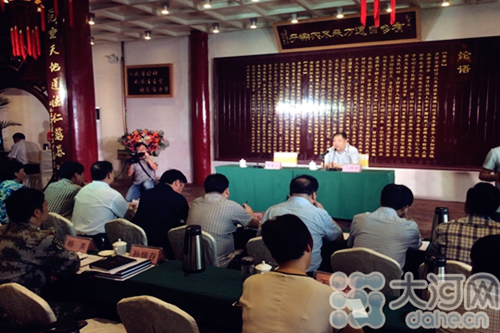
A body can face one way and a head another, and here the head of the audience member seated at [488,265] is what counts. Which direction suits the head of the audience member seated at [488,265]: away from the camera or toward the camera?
away from the camera

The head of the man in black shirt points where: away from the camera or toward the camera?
away from the camera

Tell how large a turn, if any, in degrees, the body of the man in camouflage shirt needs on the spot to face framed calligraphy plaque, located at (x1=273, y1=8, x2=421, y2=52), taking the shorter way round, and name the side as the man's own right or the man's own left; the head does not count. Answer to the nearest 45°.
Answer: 0° — they already face it

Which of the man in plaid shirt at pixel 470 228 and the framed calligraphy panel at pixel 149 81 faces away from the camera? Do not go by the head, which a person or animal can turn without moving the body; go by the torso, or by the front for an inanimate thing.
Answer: the man in plaid shirt

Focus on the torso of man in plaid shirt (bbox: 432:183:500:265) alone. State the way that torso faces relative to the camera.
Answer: away from the camera

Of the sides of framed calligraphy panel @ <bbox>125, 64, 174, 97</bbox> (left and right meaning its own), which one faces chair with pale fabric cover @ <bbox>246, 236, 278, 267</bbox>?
front

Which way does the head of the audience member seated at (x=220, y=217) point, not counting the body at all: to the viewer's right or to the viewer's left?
to the viewer's right

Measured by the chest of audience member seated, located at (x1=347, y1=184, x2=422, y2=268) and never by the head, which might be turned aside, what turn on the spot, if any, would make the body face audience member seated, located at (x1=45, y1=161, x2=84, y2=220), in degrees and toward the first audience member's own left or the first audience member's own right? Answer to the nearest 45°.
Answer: approximately 135° to the first audience member's own left

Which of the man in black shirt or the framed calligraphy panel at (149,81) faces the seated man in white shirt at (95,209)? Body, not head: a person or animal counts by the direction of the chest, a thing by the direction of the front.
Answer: the framed calligraphy panel

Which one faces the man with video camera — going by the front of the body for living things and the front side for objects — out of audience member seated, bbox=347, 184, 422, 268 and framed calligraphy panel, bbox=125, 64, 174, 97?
the framed calligraphy panel

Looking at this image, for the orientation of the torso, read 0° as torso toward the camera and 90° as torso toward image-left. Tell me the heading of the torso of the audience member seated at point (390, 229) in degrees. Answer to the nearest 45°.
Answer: approximately 225°

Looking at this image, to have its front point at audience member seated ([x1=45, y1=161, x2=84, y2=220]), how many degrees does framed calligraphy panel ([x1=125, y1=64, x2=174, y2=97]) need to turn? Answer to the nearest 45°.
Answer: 0° — it already faces them

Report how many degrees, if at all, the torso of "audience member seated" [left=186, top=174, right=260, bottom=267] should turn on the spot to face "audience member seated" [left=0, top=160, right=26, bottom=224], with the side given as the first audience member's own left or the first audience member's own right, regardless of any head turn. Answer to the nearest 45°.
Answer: approximately 90° to the first audience member's own left

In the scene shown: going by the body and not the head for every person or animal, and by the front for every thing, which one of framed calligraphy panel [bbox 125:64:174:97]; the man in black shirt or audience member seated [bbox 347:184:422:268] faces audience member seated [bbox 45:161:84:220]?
the framed calligraphy panel
